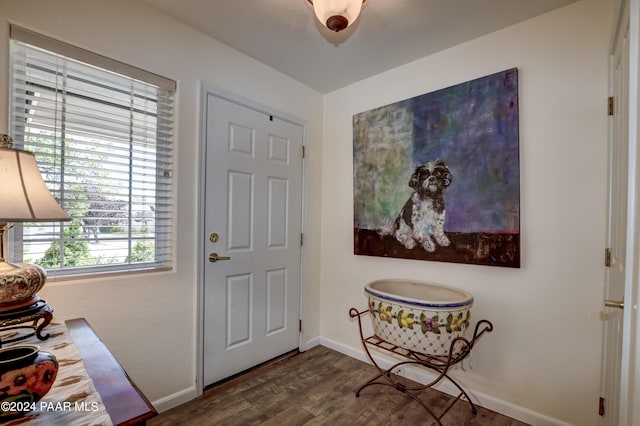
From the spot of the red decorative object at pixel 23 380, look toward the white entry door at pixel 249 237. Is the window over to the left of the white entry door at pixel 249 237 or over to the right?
left

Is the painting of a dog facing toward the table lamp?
yes

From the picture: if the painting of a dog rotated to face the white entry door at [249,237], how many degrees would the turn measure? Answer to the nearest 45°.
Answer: approximately 45° to its right

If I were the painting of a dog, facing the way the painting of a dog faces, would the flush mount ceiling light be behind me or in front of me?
in front

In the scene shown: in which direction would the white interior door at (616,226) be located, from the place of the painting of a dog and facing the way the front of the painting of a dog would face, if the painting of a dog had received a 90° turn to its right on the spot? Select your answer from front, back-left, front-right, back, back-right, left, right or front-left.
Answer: back

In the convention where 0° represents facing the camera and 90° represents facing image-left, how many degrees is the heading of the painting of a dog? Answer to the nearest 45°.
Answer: approximately 45°

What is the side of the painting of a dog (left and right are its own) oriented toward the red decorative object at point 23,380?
front

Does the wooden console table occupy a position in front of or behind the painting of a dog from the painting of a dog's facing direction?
in front

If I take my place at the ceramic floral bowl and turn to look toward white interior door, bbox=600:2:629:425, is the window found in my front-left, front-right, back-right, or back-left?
back-right
